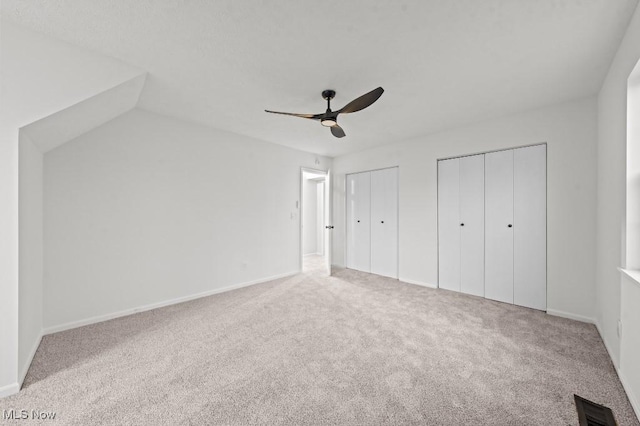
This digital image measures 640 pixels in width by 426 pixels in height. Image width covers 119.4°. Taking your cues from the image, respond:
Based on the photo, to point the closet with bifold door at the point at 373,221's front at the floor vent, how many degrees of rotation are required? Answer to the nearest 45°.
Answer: approximately 45° to its left

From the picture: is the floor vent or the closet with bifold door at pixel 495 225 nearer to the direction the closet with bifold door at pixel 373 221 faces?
the floor vent

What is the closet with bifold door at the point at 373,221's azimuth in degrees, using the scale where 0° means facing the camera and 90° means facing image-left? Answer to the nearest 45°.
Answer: approximately 45°

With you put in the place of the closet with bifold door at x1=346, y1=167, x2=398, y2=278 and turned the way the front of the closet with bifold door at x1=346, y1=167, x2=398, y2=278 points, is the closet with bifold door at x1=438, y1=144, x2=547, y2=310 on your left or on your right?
on your left
